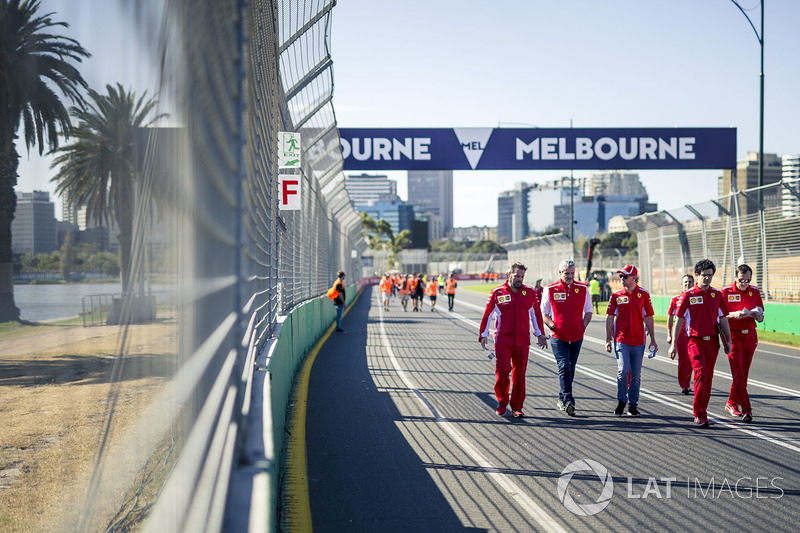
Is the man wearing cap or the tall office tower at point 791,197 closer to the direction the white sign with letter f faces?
the man wearing cap

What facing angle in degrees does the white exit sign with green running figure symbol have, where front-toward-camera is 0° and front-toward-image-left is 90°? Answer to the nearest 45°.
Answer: approximately 0°

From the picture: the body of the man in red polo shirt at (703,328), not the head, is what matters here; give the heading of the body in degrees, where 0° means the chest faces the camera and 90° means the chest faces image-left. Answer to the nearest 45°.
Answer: approximately 0°

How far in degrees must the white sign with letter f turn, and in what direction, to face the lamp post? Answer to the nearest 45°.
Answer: approximately 135° to its left

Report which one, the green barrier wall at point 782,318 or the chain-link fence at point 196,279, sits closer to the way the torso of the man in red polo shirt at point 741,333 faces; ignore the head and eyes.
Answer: the chain-link fence

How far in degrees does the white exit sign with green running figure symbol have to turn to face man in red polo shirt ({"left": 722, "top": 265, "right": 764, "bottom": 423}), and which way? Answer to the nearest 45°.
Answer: approximately 45° to its left

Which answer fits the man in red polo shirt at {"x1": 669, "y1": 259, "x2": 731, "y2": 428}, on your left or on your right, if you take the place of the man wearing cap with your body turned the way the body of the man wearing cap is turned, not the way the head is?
on your left
